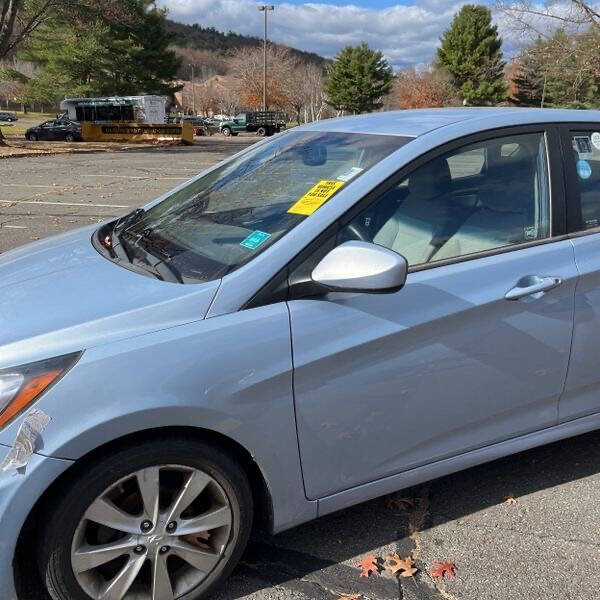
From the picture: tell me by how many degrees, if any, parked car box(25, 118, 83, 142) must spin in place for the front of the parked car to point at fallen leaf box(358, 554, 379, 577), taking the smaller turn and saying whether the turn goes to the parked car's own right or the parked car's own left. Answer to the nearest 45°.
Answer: approximately 90° to the parked car's own left

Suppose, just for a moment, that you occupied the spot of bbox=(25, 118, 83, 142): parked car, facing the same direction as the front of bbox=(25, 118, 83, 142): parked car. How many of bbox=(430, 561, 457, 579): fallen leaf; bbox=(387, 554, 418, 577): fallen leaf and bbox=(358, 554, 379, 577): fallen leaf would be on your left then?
3

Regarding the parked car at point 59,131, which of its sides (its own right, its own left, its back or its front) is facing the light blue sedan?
left

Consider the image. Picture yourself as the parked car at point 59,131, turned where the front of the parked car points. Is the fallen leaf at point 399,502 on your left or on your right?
on your left

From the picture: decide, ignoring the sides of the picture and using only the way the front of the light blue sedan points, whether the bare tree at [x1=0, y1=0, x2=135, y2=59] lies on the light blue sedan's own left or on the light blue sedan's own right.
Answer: on the light blue sedan's own right

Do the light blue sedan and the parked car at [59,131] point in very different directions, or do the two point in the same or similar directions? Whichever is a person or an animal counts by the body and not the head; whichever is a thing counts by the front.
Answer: same or similar directions

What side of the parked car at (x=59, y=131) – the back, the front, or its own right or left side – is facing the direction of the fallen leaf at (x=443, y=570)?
left

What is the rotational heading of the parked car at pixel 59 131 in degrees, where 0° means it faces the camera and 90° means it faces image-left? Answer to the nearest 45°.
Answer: approximately 90°

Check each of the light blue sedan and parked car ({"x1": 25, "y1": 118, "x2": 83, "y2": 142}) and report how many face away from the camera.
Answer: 0

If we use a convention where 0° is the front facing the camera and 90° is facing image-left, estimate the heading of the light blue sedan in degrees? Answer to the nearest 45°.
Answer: approximately 45°
